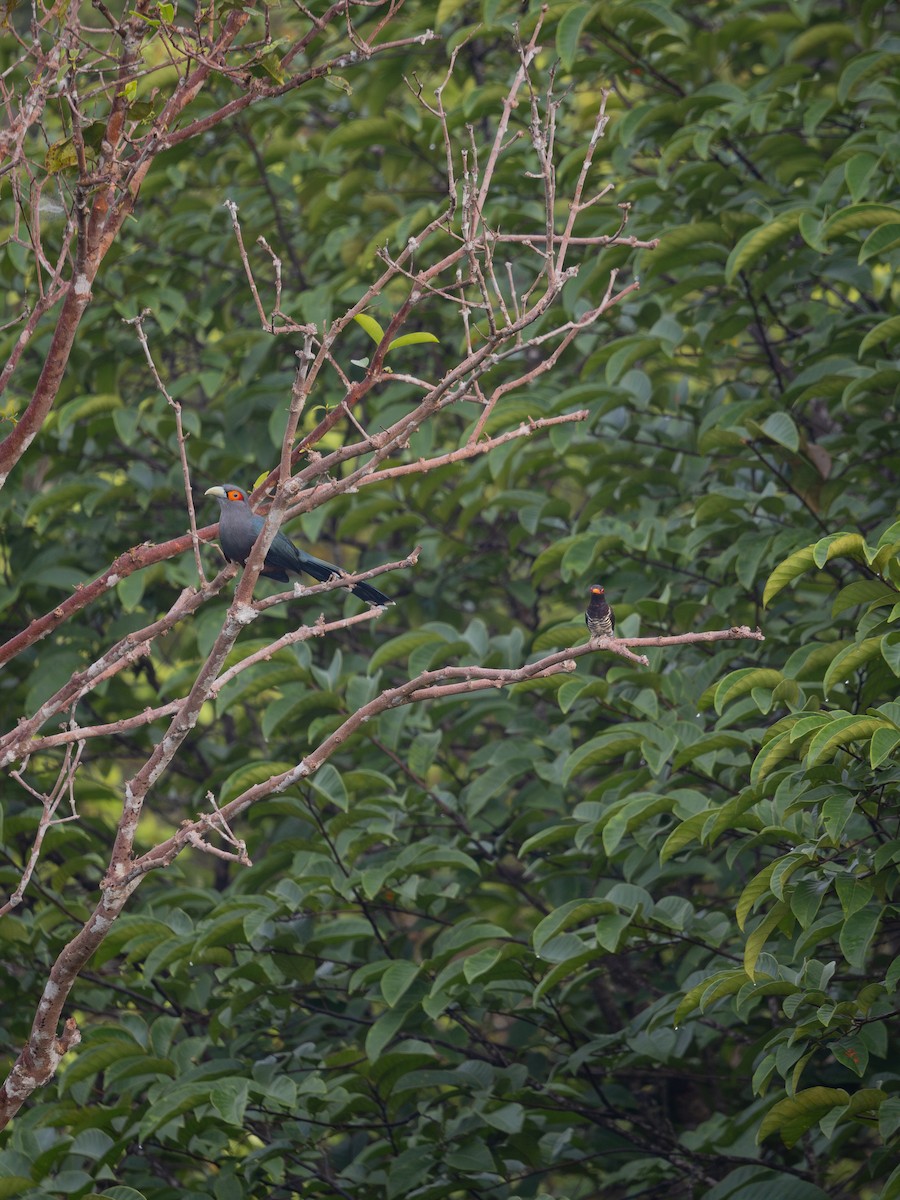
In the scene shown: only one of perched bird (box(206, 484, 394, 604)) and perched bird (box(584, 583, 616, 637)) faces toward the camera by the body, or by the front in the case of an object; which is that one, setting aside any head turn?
perched bird (box(584, 583, 616, 637))

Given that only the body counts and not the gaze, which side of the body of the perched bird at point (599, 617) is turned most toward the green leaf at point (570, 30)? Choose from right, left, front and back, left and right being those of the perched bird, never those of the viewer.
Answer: back

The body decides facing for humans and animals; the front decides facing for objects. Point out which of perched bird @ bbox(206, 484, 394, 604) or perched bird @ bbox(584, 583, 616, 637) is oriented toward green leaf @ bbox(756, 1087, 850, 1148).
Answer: perched bird @ bbox(584, 583, 616, 637)

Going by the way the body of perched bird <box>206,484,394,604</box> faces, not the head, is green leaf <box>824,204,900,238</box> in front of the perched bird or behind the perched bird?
behind

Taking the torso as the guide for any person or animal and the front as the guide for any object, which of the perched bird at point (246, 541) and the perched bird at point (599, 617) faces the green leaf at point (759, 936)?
the perched bird at point (599, 617)

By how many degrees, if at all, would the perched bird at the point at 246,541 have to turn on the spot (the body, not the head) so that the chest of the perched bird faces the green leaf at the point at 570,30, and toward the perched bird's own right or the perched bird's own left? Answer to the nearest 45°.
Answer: approximately 135° to the perched bird's own right

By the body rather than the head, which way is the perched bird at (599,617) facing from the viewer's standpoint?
toward the camera

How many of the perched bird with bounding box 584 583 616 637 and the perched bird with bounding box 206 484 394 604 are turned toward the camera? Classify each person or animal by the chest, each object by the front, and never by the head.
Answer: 1

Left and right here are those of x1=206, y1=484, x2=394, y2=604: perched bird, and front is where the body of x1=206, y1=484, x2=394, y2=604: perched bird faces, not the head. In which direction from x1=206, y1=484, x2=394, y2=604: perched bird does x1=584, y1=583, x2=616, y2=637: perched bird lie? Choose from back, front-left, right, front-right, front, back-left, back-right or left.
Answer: back-left

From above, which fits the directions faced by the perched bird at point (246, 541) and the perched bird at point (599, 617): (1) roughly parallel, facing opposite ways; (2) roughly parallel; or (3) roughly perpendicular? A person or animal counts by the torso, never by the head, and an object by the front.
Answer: roughly perpendicular

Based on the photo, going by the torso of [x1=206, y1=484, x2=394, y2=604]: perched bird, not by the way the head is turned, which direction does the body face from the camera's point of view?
to the viewer's left
